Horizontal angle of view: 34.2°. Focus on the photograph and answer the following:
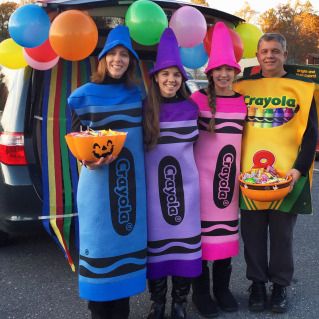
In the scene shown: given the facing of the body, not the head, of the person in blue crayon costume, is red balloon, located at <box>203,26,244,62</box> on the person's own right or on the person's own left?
on the person's own left

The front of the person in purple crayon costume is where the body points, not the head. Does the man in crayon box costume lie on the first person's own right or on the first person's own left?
on the first person's own left

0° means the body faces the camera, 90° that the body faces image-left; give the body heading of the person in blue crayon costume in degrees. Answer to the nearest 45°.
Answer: approximately 0°

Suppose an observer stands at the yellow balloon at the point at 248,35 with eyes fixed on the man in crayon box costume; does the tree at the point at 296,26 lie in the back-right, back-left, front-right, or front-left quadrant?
back-left

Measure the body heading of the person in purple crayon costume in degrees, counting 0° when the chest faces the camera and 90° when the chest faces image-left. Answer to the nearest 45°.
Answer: approximately 0°

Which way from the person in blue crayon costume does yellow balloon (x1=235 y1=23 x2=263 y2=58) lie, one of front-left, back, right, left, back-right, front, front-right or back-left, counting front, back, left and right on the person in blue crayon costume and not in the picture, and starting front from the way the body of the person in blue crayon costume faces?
back-left

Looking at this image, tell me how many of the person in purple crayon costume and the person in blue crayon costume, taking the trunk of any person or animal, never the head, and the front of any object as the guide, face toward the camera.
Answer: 2
